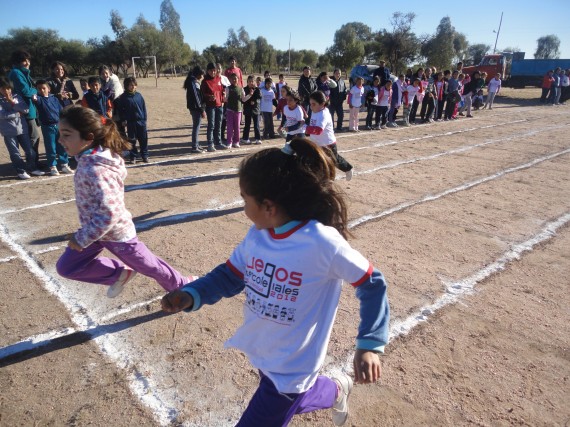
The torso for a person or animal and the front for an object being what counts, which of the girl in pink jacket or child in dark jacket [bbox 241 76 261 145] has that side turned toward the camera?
the child in dark jacket

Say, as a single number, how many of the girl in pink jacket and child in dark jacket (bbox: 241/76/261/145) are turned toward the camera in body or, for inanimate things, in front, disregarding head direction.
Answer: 1

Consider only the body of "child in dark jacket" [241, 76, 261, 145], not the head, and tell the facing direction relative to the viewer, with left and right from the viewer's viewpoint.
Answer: facing the viewer

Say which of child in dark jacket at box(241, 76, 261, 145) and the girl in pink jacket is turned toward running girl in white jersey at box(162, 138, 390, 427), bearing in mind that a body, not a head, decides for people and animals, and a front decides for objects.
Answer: the child in dark jacket

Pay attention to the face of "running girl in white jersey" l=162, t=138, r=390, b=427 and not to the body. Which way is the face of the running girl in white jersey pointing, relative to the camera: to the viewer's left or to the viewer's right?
to the viewer's left

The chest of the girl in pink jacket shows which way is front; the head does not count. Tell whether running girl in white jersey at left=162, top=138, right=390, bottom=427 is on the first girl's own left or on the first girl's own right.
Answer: on the first girl's own left

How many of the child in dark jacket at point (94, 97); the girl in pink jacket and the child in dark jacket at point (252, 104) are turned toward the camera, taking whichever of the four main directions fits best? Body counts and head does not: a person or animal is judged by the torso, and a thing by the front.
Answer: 2

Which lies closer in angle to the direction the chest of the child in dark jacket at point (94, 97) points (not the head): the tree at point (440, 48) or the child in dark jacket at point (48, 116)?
the child in dark jacket

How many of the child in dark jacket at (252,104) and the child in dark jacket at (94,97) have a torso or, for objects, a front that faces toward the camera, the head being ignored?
2

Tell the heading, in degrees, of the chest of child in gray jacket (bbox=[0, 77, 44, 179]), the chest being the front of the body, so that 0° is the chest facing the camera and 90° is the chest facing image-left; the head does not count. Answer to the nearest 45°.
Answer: approximately 315°
